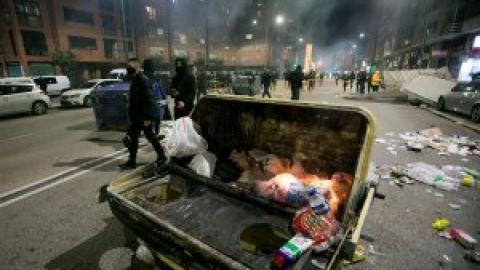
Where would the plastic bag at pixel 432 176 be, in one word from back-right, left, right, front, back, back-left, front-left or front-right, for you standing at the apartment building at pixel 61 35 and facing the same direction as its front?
front-right

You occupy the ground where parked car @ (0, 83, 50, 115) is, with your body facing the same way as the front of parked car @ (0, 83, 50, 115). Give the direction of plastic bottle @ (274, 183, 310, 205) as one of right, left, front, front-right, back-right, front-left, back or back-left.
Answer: left

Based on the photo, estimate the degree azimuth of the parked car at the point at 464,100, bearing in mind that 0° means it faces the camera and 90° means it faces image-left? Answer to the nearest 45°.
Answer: approximately 135°

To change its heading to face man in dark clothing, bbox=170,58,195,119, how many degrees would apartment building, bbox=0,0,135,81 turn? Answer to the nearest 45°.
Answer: approximately 45° to its right

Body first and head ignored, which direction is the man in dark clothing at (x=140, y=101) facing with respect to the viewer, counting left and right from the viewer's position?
facing to the left of the viewer
